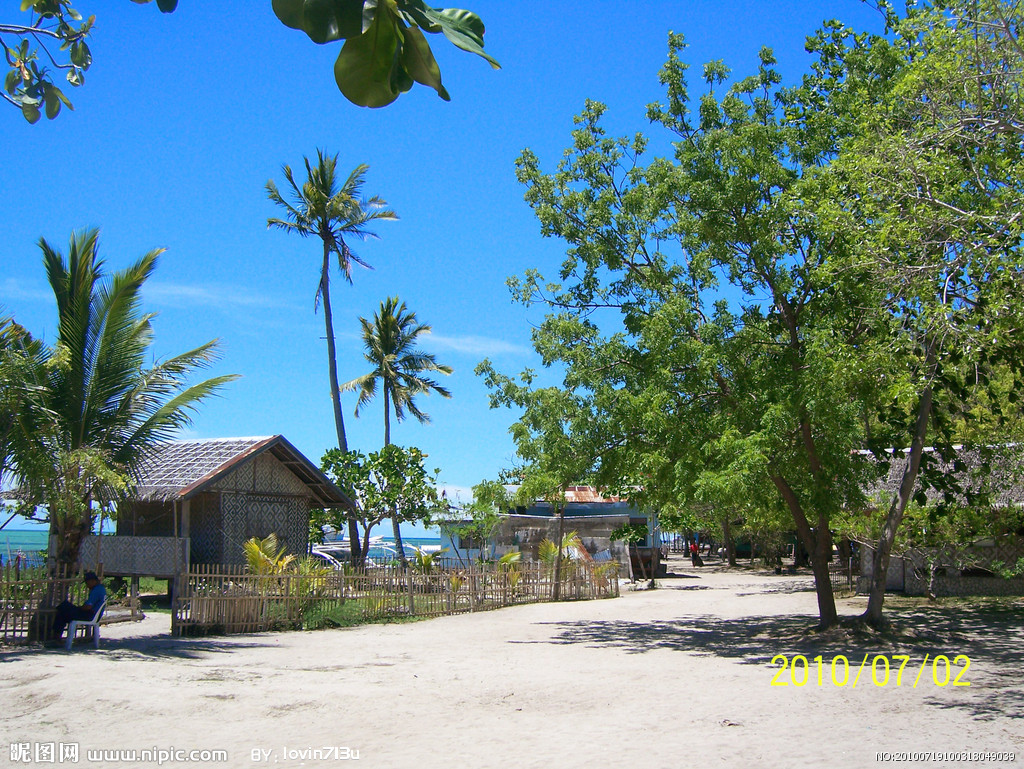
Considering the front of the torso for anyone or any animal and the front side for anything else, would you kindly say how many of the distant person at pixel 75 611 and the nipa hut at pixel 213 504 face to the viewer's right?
0

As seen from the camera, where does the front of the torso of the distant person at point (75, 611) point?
to the viewer's left

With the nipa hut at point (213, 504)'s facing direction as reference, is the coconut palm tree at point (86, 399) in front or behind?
in front

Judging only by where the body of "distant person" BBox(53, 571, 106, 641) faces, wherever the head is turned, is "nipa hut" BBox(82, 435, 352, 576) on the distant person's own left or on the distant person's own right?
on the distant person's own right

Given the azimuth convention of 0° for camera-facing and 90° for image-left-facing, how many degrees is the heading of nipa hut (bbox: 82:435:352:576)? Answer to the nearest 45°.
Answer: approximately 45°

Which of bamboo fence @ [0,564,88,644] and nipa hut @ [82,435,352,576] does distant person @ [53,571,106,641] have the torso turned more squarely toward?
the bamboo fence

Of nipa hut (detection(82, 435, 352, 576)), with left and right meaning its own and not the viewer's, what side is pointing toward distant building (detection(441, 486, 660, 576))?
back
